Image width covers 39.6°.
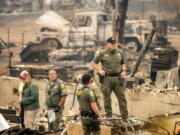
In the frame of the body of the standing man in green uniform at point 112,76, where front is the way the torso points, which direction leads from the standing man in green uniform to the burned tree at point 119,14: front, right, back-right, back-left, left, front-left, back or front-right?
back

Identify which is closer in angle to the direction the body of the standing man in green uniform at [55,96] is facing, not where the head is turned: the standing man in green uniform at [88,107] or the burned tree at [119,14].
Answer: the standing man in green uniform

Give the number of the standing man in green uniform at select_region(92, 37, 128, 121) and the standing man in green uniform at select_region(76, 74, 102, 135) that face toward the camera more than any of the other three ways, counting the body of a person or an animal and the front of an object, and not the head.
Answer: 1

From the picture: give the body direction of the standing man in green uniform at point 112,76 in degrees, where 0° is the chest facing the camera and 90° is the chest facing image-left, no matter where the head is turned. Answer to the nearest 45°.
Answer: approximately 0°

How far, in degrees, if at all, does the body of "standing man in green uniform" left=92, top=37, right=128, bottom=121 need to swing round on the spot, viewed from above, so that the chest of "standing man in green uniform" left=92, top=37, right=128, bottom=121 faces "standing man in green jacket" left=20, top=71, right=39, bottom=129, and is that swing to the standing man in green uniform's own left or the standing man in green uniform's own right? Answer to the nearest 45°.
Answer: approximately 90° to the standing man in green uniform's own right

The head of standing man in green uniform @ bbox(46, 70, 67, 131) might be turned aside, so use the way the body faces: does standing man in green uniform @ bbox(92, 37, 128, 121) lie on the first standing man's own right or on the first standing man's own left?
on the first standing man's own left

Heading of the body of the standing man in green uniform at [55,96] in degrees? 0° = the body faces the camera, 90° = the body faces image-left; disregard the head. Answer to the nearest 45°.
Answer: approximately 45°
